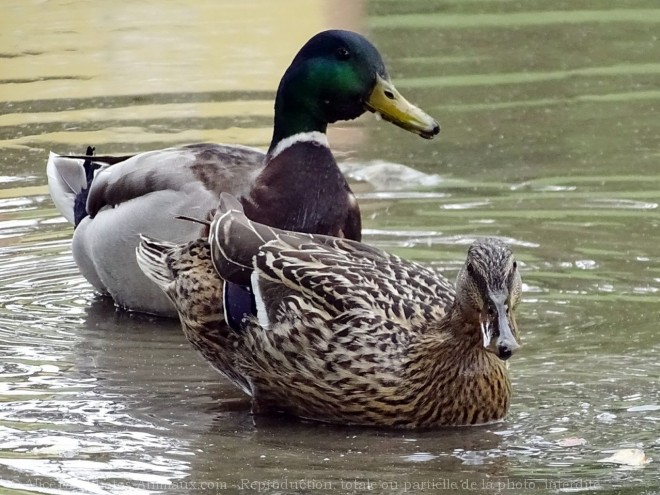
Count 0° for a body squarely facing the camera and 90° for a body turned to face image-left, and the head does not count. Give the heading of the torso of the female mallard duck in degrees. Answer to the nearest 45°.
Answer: approximately 315°

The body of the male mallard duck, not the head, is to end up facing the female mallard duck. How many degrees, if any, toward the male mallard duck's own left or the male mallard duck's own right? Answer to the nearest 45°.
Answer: approximately 90° to the male mallard duck's own right

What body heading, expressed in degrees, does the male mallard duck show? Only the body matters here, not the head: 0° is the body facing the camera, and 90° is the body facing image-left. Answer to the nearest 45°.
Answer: approximately 270°

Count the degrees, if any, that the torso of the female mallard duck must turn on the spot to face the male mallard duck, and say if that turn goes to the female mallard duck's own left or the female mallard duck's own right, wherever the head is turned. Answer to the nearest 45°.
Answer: approximately 135° to the female mallard duck's own left

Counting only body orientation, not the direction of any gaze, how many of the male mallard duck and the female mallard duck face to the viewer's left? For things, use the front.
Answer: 0
